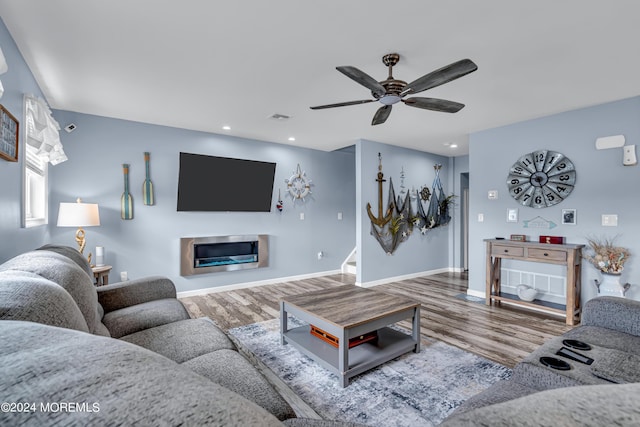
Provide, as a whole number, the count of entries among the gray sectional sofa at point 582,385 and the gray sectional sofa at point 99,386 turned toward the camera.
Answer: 0

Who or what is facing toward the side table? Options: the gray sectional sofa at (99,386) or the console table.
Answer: the console table

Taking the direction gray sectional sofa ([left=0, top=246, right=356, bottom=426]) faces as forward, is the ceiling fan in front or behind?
in front

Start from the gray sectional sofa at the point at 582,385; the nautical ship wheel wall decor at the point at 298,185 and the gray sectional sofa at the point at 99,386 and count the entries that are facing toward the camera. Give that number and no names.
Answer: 1

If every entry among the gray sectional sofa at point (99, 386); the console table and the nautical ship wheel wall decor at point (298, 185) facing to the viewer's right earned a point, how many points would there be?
1

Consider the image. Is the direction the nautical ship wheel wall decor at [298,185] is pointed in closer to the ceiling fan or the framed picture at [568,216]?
the ceiling fan

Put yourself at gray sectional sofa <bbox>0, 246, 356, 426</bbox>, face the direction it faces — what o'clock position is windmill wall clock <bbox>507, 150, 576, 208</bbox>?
The windmill wall clock is roughly at 11 o'clock from the gray sectional sofa.

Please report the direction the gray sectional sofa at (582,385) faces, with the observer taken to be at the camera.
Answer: facing away from the viewer and to the left of the viewer

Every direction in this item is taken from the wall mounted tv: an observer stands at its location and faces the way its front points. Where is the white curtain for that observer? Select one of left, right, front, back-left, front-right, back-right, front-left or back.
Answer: right

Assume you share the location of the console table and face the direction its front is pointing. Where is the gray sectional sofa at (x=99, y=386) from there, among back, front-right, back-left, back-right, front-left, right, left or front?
front-left

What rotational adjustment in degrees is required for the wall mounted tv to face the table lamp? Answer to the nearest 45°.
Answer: approximately 90° to its right

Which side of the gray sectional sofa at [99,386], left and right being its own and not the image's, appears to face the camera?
right
